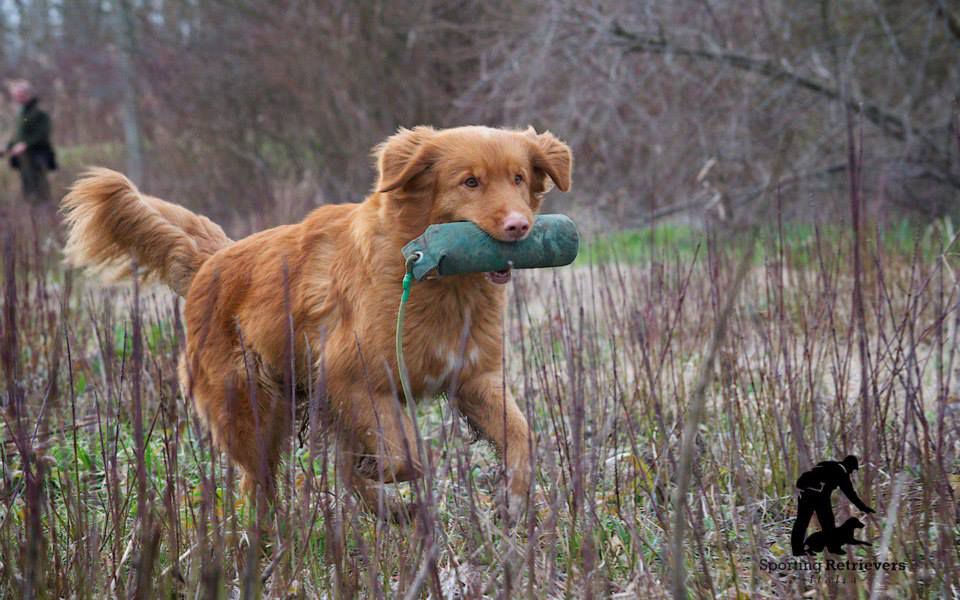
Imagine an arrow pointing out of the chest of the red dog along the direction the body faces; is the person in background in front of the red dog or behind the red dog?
behind

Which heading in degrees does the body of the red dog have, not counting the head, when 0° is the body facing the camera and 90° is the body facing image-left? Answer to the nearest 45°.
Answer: approximately 315°
